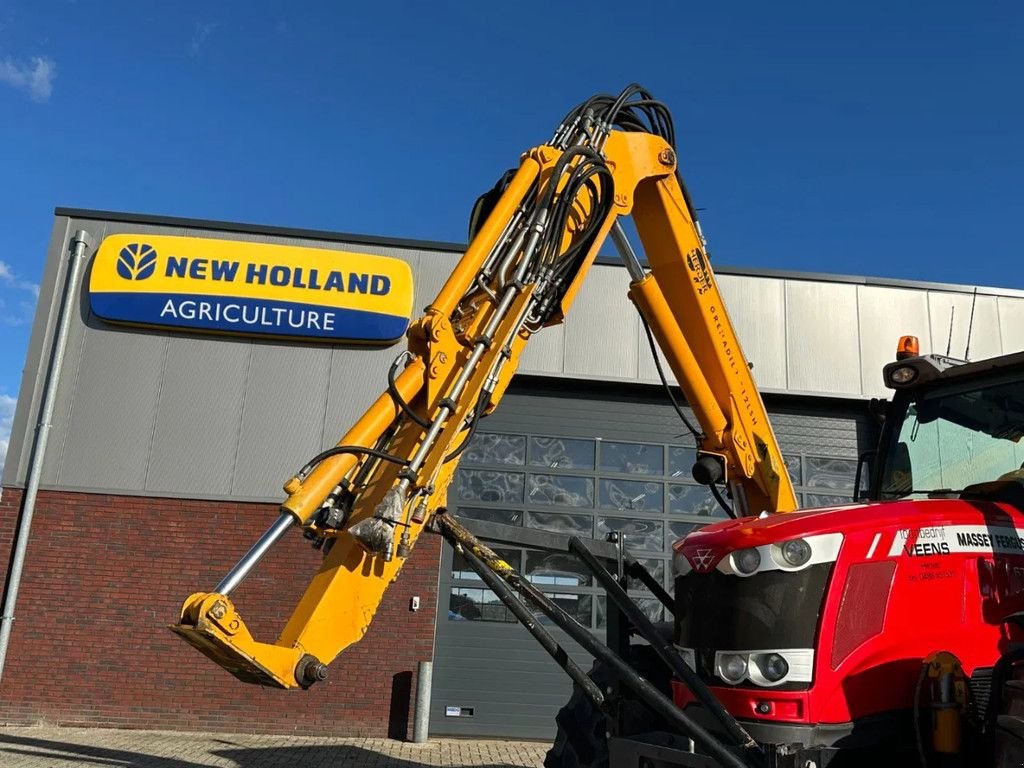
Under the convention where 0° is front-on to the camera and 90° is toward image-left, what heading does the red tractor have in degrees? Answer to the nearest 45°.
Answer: approximately 45°

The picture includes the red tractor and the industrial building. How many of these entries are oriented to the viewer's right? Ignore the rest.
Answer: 0

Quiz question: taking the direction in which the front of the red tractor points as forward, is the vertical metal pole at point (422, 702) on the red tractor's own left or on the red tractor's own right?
on the red tractor's own right

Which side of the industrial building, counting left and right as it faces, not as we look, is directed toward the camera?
front

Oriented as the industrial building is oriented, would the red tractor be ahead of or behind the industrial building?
ahead
